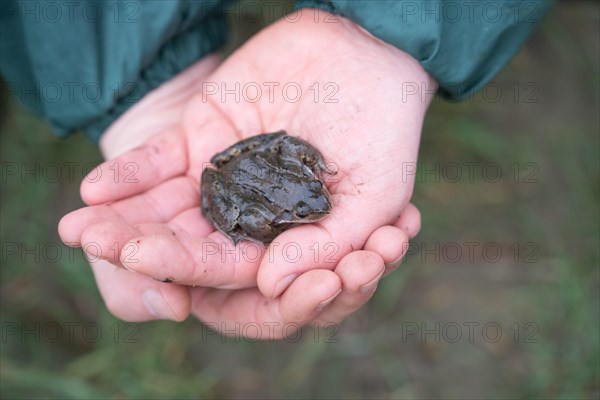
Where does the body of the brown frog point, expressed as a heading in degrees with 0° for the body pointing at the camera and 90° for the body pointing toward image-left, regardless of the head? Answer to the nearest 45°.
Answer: approximately 315°
